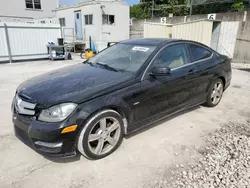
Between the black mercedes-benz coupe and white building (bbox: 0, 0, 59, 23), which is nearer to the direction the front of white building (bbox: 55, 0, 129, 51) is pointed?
the black mercedes-benz coupe

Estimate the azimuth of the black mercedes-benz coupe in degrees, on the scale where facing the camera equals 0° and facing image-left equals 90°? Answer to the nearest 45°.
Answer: approximately 45°

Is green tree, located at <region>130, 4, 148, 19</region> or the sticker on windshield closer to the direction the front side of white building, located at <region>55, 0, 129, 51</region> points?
the sticker on windshield

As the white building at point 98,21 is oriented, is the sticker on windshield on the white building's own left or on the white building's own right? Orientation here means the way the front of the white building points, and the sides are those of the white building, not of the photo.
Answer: on the white building's own left

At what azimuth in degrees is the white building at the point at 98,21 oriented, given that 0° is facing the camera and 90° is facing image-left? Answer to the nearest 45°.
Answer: approximately 45°

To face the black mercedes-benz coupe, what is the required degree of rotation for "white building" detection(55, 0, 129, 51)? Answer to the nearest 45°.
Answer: approximately 45° to its left

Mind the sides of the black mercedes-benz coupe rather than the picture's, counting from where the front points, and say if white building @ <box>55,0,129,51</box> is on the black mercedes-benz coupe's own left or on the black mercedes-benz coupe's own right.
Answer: on the black mercedes-benz coupe's own right
